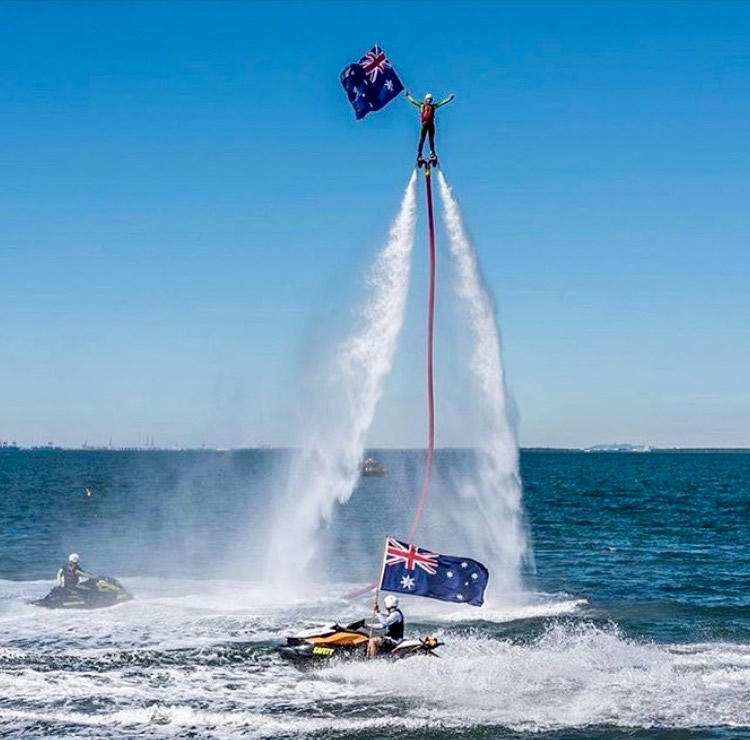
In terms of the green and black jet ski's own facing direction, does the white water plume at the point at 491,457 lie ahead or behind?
ahead

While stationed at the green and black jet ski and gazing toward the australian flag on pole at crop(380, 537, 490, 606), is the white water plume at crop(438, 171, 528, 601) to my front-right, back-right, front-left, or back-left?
front-left

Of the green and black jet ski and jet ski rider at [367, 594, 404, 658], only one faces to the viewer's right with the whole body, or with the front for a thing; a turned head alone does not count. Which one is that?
the green and black jet ski

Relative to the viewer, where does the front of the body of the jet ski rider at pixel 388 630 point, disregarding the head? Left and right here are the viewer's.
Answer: facing to the left of the viewer

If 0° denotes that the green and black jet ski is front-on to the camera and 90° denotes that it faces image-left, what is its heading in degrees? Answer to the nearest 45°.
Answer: approximately 270°

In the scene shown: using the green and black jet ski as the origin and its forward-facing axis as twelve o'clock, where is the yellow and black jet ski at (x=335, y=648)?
The yellow and black jet ski is roughly at 2 o'clock from the green and black jet ski.

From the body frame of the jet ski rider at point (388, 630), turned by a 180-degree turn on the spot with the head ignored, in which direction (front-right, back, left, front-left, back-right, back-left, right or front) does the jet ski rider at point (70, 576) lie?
back-left

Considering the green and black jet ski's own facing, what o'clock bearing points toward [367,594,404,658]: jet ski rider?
The jet ski rider is roughly at 2 o'clock from the green and black jet ski.

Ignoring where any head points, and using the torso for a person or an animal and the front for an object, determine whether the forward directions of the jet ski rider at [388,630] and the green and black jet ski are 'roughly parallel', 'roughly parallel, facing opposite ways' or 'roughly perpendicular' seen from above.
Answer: roughly parallel, facing opposite ways

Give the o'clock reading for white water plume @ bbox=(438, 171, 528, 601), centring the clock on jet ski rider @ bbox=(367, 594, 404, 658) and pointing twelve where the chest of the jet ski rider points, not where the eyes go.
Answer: The white water plume is roughly at 4 o'clock from the jet ski rider.

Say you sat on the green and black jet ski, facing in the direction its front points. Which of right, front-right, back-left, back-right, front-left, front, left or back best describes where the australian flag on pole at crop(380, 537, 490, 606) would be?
front-right

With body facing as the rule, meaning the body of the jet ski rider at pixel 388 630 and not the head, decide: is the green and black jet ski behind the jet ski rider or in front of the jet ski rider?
in front

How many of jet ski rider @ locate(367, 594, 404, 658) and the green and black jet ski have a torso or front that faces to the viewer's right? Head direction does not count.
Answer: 1
